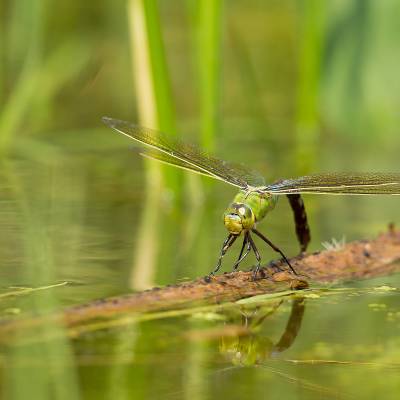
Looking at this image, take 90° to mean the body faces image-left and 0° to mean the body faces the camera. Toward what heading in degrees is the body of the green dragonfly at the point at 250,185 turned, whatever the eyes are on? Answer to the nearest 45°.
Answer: approximately 45°
